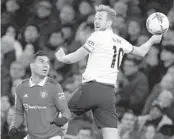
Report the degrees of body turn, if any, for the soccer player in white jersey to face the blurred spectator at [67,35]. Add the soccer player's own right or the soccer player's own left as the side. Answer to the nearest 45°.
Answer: approximately 45° to the soccer player's own right

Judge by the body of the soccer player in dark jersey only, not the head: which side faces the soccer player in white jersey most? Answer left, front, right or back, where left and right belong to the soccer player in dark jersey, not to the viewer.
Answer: left

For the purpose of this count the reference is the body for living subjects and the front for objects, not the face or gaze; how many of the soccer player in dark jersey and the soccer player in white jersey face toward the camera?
1

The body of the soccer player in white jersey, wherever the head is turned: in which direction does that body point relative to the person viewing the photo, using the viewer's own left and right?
facing away from the viewer and to the left of the viewer

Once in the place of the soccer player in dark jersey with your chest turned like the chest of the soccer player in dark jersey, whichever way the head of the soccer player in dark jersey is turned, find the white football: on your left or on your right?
on your left

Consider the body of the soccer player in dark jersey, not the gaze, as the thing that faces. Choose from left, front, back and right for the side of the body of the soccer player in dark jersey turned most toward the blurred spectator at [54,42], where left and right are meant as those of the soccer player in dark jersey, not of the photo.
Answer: back

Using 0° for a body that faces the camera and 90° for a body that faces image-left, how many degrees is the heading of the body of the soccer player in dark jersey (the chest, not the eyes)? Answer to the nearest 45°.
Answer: approximately 0°
